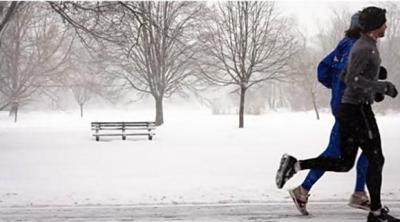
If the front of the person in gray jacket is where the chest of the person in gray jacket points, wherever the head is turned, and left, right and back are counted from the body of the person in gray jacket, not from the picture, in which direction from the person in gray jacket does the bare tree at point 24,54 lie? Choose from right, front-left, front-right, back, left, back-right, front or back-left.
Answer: back-left

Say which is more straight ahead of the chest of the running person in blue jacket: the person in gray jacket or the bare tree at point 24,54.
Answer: the person in gray jacket

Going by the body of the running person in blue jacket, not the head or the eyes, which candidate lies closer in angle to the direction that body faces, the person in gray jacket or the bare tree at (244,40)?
the person in gray jacket

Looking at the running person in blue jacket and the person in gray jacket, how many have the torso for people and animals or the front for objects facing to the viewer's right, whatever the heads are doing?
2

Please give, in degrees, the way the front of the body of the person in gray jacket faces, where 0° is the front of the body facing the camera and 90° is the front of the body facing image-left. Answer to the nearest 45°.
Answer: approximately 270°

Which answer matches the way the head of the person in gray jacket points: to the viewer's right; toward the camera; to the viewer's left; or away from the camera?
to the viewer's right

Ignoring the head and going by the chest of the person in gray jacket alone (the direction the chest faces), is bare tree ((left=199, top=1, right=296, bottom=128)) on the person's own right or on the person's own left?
on the person's own left

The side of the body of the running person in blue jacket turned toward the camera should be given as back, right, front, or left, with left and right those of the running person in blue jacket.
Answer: right

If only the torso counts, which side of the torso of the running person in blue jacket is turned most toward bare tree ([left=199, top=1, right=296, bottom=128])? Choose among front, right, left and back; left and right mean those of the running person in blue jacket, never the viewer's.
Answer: left

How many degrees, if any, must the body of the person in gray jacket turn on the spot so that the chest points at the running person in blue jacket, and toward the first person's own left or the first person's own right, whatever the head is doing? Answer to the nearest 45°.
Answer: approximately 135° to the first person's own left
